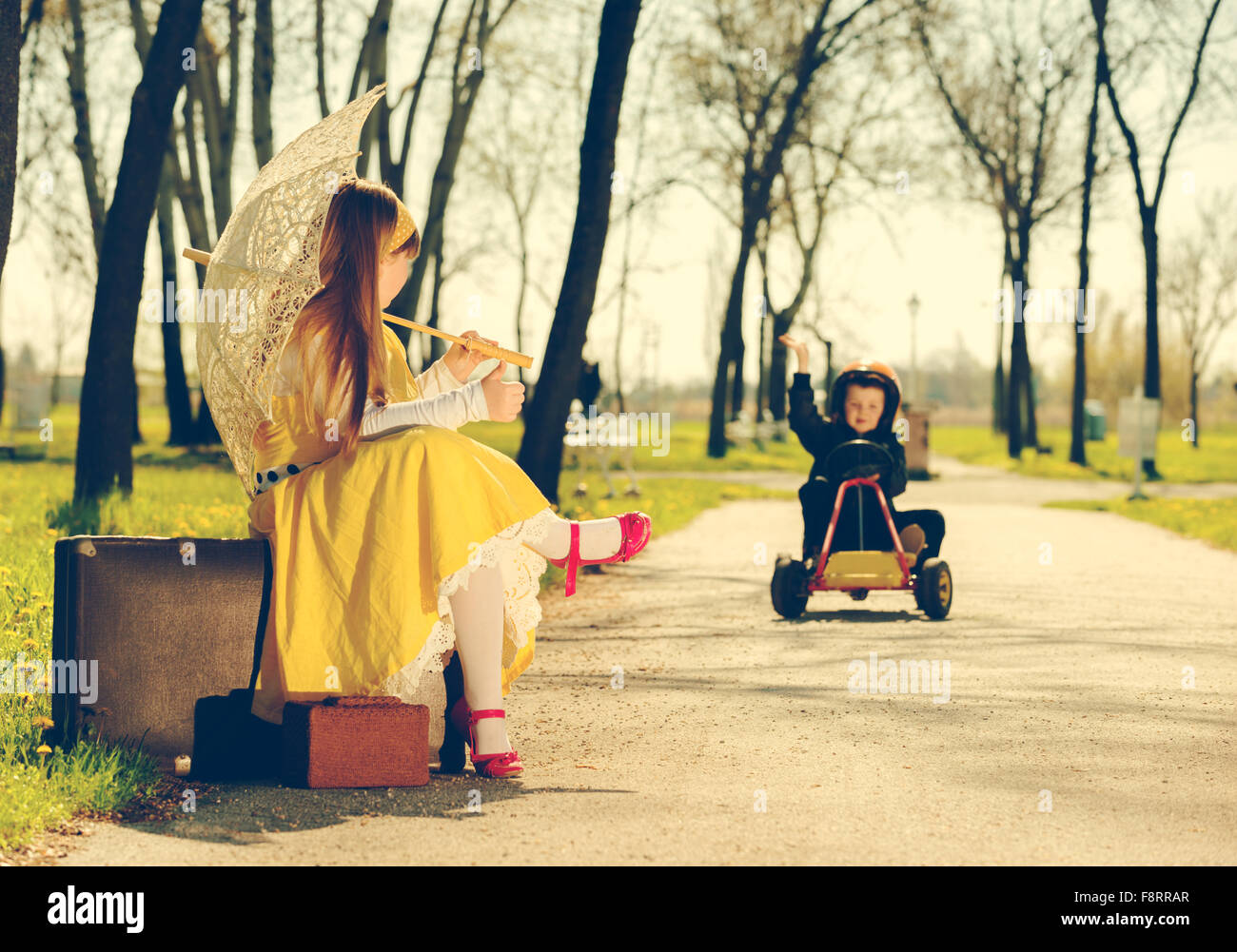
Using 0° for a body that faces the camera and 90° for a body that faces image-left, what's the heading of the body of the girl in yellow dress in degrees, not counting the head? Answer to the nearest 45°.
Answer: approximately 270°

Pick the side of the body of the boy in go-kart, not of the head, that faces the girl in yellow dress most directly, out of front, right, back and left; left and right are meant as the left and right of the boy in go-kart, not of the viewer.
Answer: front

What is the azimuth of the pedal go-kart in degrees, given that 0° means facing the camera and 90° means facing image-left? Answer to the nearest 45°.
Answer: approximately 0°

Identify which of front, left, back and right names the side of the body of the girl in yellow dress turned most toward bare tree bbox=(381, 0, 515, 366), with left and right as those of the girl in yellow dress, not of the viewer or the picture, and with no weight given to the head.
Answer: left

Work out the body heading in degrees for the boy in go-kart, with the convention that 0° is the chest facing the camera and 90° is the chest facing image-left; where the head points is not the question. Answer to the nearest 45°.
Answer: approximately 0°

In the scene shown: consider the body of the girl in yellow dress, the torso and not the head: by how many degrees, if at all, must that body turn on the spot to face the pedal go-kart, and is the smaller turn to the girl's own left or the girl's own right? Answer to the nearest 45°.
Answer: approximately 45° to the girl's own left

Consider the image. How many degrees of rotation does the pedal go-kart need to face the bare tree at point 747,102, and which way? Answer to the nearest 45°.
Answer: approximately 180°

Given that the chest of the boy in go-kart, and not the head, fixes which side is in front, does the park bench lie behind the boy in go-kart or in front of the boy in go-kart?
behind

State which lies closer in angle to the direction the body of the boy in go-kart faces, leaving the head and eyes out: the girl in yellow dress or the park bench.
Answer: the girl in yellow dress

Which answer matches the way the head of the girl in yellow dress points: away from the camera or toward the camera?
away from the camera
